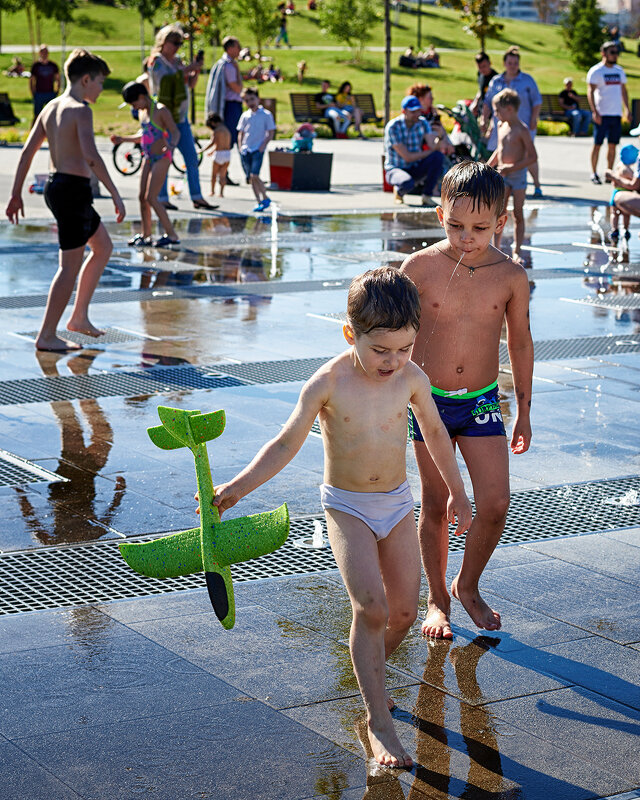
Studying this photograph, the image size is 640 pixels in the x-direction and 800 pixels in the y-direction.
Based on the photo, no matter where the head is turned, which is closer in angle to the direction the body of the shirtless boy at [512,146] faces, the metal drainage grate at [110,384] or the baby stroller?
the metal drainage grate

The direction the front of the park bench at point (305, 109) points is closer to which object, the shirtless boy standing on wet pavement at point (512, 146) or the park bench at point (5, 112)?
the shirtless boy standing on wet pavement

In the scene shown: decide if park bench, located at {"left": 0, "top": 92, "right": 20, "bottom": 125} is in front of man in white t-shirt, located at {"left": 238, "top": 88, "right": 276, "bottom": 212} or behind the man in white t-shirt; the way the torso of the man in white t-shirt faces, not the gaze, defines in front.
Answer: behind

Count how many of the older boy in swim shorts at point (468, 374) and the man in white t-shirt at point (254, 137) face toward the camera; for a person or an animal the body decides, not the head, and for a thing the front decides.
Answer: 2
